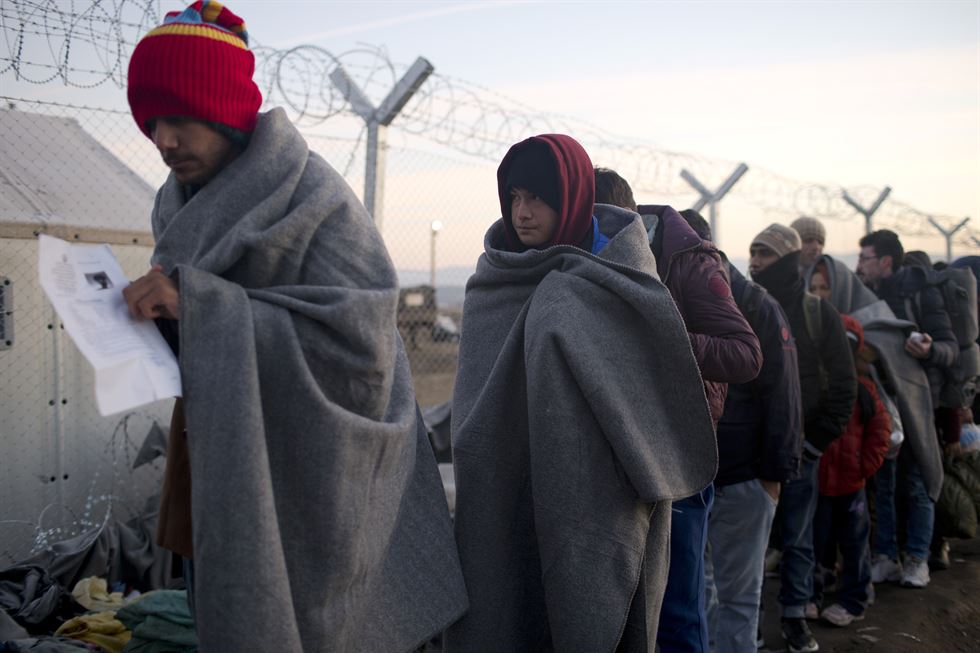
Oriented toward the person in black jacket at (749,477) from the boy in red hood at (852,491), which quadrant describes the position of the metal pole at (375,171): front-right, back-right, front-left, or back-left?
front-right

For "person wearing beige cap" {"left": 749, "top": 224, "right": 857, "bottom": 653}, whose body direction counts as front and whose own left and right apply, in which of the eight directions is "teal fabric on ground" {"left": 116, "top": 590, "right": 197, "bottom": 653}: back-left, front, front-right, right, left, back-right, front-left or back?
front

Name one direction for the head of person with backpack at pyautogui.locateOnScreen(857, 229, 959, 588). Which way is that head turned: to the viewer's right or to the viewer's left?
to the viewer's left

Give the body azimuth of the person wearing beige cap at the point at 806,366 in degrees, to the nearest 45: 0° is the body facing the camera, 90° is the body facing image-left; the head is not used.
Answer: approximately 45°

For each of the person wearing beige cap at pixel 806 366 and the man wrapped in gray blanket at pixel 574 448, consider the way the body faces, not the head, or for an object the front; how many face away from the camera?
0

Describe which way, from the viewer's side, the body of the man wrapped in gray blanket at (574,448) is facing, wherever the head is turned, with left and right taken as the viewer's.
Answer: facing the viewer and to the left of the viewer

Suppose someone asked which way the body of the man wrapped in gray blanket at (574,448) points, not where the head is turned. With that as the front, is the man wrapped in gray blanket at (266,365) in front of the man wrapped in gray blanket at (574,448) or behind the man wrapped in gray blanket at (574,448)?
in front

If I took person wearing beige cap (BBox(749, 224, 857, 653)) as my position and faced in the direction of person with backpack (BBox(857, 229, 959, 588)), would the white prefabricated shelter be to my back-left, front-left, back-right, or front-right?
back-left

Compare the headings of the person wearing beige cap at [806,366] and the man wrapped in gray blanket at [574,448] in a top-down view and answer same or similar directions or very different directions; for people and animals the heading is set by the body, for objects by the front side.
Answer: same or similar directions

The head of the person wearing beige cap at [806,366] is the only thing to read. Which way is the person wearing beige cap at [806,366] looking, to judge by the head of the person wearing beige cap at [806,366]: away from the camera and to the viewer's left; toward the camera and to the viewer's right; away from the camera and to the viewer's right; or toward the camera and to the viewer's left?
toward the camera and to the viewer's left

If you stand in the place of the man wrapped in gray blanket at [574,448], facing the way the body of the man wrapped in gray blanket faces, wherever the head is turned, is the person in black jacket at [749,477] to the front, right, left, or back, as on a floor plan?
back

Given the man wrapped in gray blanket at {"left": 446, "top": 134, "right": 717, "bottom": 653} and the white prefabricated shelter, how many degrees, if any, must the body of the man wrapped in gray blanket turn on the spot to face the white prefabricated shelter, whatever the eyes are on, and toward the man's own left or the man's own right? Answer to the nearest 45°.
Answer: approximately 90° to the man's own right

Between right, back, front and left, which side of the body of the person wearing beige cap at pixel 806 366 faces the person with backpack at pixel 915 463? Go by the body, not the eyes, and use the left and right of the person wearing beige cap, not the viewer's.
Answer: back

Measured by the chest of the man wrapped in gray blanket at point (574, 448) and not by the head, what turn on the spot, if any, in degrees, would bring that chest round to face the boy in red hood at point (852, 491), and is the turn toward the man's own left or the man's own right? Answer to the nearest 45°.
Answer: approximately 180°
